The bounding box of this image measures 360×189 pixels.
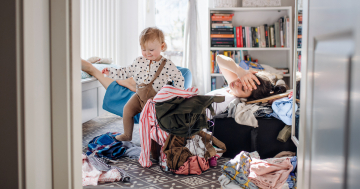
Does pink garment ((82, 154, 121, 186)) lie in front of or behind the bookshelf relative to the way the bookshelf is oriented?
in front

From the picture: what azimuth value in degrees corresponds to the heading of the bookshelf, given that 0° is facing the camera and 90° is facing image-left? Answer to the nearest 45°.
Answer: approximately 0°

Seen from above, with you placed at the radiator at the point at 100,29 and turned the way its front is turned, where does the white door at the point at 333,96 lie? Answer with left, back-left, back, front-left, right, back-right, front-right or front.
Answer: front

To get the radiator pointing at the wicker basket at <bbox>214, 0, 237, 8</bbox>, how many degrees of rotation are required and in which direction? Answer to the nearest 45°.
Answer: approximately 45° to its left

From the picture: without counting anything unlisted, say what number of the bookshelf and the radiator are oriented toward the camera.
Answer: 2
